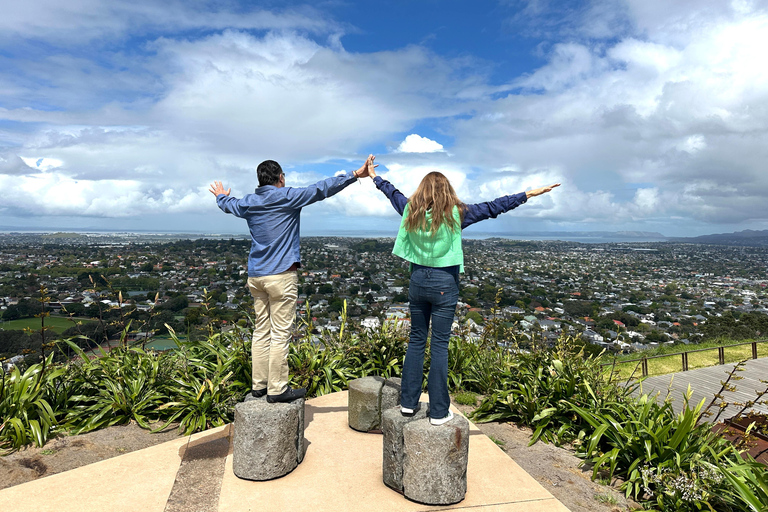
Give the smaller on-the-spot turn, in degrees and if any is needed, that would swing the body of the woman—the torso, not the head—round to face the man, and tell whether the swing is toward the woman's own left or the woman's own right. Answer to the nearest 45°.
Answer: approximately 90° to the woman's own left

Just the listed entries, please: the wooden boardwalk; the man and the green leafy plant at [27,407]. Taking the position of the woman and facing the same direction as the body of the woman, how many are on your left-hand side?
2

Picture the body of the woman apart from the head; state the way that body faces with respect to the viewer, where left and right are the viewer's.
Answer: facing away from the viewer

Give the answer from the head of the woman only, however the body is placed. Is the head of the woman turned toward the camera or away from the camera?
away from the camera

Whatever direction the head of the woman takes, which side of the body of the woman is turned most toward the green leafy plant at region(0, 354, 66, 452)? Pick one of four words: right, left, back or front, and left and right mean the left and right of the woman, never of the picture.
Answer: left

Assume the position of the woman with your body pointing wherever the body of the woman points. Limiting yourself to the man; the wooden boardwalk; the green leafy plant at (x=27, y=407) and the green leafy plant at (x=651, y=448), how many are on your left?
2

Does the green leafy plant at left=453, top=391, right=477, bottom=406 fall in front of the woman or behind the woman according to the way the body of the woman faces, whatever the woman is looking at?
in front

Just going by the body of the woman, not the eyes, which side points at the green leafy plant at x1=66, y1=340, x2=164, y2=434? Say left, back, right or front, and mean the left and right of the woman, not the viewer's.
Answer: left

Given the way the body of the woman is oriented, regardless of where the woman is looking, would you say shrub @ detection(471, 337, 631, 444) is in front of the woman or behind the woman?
in front

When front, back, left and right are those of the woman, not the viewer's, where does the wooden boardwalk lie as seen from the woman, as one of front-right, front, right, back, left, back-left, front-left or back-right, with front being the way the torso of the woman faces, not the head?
front-right
